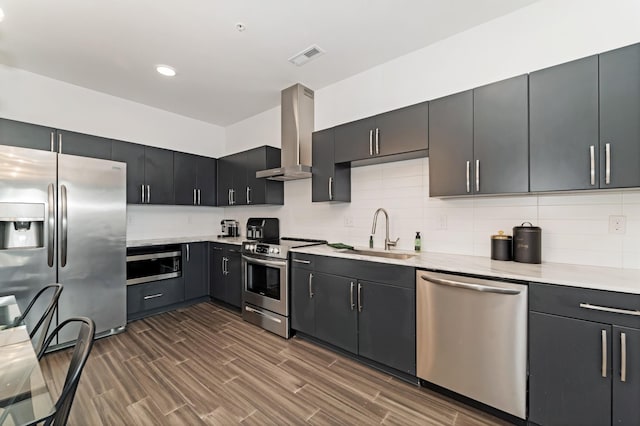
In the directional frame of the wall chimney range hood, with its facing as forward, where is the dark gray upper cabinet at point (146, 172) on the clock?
The dark gray upper cabinet is roughly at 2 o'clock from the wall chimney range hood.

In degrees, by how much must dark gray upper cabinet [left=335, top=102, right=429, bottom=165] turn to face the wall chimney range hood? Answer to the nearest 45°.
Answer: approximately 90° to its right

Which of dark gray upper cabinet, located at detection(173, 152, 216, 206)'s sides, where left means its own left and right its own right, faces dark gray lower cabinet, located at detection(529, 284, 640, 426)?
front

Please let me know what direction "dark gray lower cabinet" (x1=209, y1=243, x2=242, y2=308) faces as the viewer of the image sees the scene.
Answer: facing the viewer and to the left of the viewer

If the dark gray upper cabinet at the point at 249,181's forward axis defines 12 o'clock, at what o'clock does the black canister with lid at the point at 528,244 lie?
The black canister with lid is roughly at 9 o'clock from the dark gray upper cabinet.

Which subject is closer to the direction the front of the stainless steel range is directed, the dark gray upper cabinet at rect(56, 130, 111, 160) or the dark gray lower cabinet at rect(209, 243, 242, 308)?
the dark gray upper cabinet

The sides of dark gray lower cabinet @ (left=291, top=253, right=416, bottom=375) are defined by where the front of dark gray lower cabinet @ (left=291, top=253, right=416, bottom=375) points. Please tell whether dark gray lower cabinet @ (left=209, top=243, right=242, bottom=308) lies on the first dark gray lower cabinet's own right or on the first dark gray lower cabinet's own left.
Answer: on the first dark gray lower cabinet's own right

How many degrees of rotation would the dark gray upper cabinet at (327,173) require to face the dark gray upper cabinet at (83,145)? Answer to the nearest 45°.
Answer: approximately 45° to its right

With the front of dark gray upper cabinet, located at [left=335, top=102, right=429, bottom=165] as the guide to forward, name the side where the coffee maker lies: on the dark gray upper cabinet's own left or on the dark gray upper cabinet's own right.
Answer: on the dark gray upper cabinet's own right

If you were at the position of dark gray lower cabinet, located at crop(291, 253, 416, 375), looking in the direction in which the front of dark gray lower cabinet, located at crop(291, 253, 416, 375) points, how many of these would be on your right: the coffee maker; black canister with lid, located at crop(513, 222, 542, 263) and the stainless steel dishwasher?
1

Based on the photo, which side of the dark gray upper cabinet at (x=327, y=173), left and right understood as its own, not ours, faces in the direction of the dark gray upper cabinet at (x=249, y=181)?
right

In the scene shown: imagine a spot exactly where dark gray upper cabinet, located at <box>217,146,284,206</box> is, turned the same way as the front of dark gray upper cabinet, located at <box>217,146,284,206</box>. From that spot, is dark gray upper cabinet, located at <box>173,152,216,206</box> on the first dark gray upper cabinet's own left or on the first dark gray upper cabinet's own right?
on the first dark gray upper cabinet's own right
